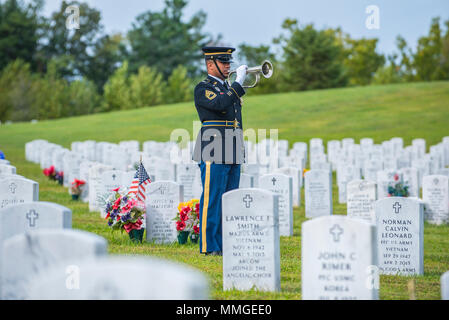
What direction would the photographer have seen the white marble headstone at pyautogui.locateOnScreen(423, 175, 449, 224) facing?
facing the viewer

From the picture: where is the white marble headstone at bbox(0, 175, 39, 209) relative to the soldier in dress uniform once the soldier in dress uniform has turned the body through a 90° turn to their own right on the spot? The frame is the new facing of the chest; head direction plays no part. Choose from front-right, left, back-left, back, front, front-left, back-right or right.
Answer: front-right

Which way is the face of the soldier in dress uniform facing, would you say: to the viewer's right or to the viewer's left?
to the viewer's right

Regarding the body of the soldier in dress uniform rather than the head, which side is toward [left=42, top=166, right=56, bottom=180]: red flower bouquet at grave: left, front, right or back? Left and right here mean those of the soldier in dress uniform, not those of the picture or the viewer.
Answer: back

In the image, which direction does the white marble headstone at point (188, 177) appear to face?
toward the camera

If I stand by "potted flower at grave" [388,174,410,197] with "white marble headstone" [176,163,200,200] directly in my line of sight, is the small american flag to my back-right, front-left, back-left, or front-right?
front-left

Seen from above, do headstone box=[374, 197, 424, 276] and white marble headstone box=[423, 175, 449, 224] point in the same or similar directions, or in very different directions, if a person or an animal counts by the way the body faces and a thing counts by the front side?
same or similar directions

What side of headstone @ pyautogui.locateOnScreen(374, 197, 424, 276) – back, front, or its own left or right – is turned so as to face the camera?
front

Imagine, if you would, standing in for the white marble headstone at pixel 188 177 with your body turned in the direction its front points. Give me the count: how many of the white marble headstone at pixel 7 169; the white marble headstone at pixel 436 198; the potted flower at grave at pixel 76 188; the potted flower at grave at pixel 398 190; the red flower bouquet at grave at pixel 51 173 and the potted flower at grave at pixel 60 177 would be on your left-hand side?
2

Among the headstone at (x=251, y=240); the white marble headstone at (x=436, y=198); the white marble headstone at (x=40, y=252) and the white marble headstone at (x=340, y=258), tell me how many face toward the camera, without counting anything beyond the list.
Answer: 4

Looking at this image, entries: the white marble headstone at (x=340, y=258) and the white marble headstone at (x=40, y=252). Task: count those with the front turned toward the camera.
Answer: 2

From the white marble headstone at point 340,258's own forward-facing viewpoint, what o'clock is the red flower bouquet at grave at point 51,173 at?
The red flower bouquet at grave is roughly at 5 o'clock from the white marble headstone.

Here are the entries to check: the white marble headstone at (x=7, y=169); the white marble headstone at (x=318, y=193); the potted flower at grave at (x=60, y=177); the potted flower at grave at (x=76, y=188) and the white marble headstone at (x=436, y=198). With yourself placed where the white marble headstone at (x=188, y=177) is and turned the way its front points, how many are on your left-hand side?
2

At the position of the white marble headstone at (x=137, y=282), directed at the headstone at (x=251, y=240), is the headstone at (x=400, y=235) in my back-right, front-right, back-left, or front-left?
front-right

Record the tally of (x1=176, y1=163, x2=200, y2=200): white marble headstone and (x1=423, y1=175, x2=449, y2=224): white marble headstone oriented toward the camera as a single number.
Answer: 2

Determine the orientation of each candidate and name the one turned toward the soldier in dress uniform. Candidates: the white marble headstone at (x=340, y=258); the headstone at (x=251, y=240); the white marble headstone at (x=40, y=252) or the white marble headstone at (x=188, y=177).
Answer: the white marble headstone at (x=188, y=177)

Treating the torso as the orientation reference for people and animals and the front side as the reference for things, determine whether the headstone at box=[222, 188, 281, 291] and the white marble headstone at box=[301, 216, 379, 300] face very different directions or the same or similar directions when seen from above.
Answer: same or similar directions

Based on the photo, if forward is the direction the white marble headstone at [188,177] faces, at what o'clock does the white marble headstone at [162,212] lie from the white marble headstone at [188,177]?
the white marble headstone at [162,212] is roughly at 12 o'clock from the white marble headstone at [188,177].

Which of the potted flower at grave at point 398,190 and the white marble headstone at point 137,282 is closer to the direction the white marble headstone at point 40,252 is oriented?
the white marble headstone
